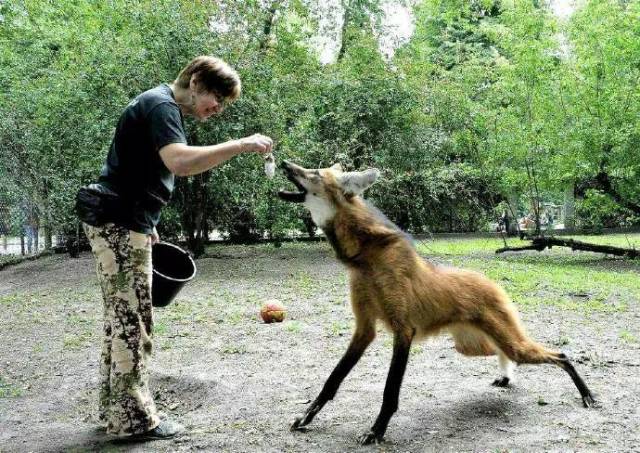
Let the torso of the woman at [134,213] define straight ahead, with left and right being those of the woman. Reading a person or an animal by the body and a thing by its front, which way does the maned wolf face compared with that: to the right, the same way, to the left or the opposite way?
the opposite way

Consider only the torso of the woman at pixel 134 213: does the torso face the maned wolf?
yes

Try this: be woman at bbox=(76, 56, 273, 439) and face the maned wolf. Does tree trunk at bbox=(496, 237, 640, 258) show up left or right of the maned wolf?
left

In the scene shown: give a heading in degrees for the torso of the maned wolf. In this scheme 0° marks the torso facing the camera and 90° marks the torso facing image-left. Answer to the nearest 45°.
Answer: approximately 45°

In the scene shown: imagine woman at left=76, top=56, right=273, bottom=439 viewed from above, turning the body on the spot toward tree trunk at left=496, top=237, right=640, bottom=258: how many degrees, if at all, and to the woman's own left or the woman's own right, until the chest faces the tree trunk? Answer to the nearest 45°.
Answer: approximately 45° to the woman's own left

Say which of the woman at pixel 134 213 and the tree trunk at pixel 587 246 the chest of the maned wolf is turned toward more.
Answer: the woman

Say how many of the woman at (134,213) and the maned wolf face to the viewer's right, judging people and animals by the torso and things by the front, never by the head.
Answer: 1

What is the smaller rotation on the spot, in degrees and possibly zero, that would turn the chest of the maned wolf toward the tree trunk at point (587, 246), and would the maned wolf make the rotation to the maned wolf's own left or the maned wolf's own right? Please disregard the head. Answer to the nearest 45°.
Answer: approximately 135° to the maned wolf's own right

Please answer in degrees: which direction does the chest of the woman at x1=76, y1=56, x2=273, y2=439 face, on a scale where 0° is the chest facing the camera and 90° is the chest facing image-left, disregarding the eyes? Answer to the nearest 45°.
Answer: approximately 270°
